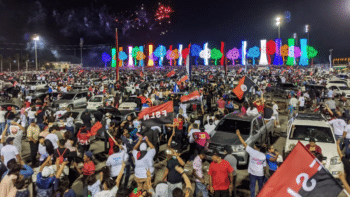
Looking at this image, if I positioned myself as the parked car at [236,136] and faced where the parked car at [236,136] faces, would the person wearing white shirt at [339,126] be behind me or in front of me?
behind

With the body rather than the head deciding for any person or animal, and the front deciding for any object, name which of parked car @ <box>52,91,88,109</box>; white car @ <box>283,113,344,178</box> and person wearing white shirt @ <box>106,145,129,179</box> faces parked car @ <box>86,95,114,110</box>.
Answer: the person wearing white shirt

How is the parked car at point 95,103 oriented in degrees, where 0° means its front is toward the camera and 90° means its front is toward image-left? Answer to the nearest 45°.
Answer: approximately 45°

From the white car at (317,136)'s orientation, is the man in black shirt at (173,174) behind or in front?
in front

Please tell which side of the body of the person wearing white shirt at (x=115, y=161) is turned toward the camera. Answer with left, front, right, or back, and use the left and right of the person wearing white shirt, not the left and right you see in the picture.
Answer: back

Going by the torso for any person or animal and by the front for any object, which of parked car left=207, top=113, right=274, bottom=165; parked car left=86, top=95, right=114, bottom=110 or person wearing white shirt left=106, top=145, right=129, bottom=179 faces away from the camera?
the person wearing white shirt

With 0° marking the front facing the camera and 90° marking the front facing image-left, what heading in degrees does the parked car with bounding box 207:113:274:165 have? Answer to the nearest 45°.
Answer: approximately 45°

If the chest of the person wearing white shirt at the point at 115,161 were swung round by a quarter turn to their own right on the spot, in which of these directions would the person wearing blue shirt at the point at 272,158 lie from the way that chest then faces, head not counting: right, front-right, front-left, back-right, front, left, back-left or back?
front
